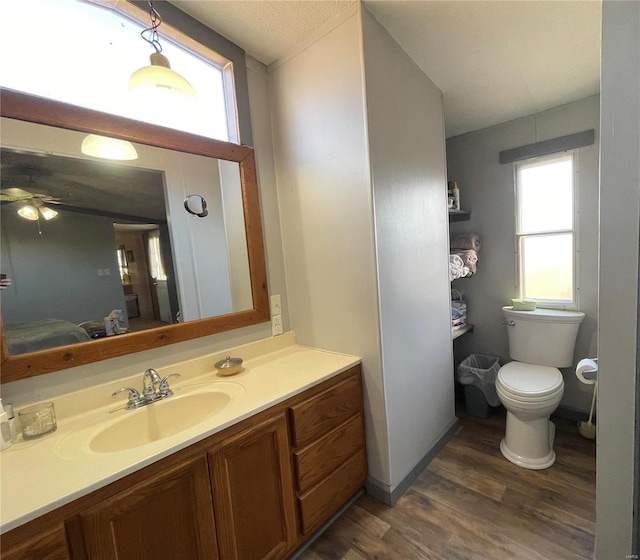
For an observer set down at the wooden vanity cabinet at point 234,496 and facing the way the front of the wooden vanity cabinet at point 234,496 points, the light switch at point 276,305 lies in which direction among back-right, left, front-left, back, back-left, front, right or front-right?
left

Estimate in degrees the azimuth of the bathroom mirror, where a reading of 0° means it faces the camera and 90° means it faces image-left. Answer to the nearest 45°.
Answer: approximately 315°

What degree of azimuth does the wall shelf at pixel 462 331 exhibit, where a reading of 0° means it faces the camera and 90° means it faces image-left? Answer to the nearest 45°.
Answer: approximately 315°

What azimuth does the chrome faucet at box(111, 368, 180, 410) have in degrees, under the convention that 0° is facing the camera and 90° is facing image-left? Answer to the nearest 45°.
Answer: approximately 315°

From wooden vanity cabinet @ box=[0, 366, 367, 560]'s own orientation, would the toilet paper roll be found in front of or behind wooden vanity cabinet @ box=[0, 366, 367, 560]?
in front

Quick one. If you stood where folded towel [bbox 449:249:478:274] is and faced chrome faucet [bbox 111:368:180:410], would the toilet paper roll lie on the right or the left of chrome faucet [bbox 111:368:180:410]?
left

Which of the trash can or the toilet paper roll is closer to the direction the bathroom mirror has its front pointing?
the toilet paper roll

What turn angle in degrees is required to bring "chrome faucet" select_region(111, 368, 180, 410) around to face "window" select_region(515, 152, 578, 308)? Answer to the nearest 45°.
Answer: approximately 45° to its left
